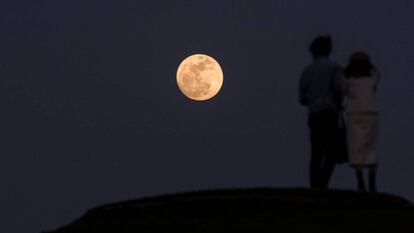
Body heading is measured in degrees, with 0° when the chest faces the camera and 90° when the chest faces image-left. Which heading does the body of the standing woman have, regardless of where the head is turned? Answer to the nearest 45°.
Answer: approximately 180°

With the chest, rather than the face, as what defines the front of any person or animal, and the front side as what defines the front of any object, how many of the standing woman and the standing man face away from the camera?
2

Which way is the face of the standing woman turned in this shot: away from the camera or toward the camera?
away from the camera

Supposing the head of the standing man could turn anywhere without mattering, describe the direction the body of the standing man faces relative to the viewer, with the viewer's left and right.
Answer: facing away from the viewer

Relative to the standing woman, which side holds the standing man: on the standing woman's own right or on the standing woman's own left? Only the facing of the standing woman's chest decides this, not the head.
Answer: on the standing woman's own left

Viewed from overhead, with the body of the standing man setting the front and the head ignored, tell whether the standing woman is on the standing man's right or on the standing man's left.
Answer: on the standing man's right
